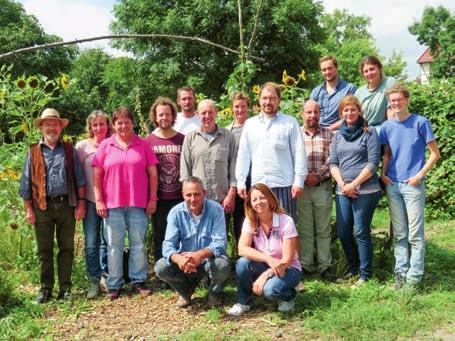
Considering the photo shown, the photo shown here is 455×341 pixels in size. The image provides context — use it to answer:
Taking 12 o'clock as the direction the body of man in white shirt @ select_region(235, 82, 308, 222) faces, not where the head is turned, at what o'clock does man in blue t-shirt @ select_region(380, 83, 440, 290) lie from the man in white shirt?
The man in blue t-shirt is roughly at 9 o'clock from the man in white shirt.

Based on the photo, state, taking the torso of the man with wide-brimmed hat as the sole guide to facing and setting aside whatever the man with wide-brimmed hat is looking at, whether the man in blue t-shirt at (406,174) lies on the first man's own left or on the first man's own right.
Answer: on the first man's own left

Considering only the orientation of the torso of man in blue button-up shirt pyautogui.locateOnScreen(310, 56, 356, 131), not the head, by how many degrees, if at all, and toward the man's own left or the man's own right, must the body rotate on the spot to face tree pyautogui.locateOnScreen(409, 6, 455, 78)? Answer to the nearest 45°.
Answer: approximately 180°

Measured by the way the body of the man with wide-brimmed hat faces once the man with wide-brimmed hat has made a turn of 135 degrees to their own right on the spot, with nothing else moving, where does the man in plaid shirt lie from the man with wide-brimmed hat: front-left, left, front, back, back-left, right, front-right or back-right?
back-right

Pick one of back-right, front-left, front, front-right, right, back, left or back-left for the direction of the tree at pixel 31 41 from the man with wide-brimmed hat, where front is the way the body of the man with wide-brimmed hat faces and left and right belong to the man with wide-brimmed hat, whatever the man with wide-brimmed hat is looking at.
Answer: back
